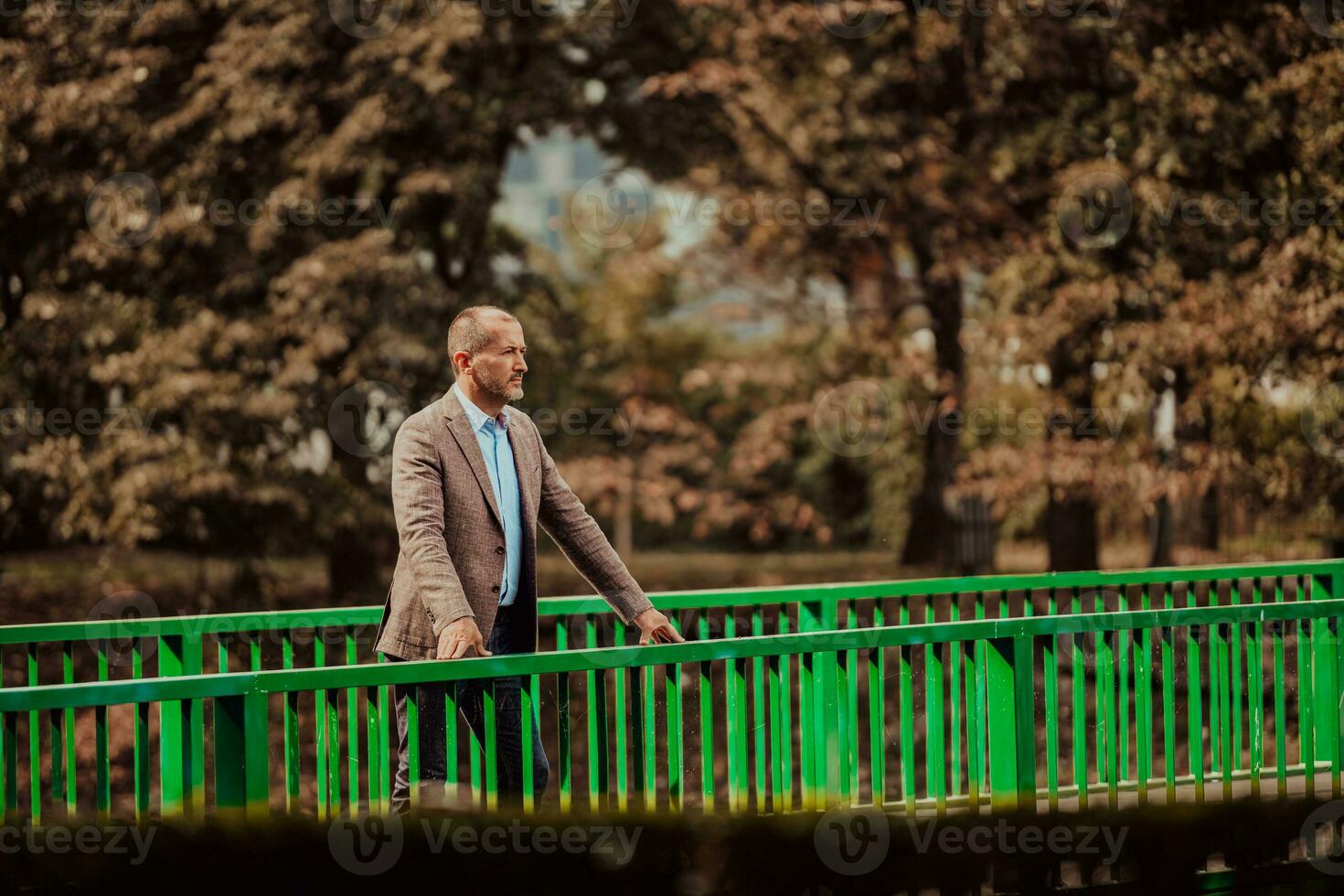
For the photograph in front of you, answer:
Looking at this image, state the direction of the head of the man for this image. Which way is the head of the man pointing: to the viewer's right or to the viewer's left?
to the viewer's right

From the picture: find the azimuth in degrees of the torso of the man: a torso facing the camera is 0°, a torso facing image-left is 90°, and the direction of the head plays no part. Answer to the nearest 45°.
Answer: approximately 315°
